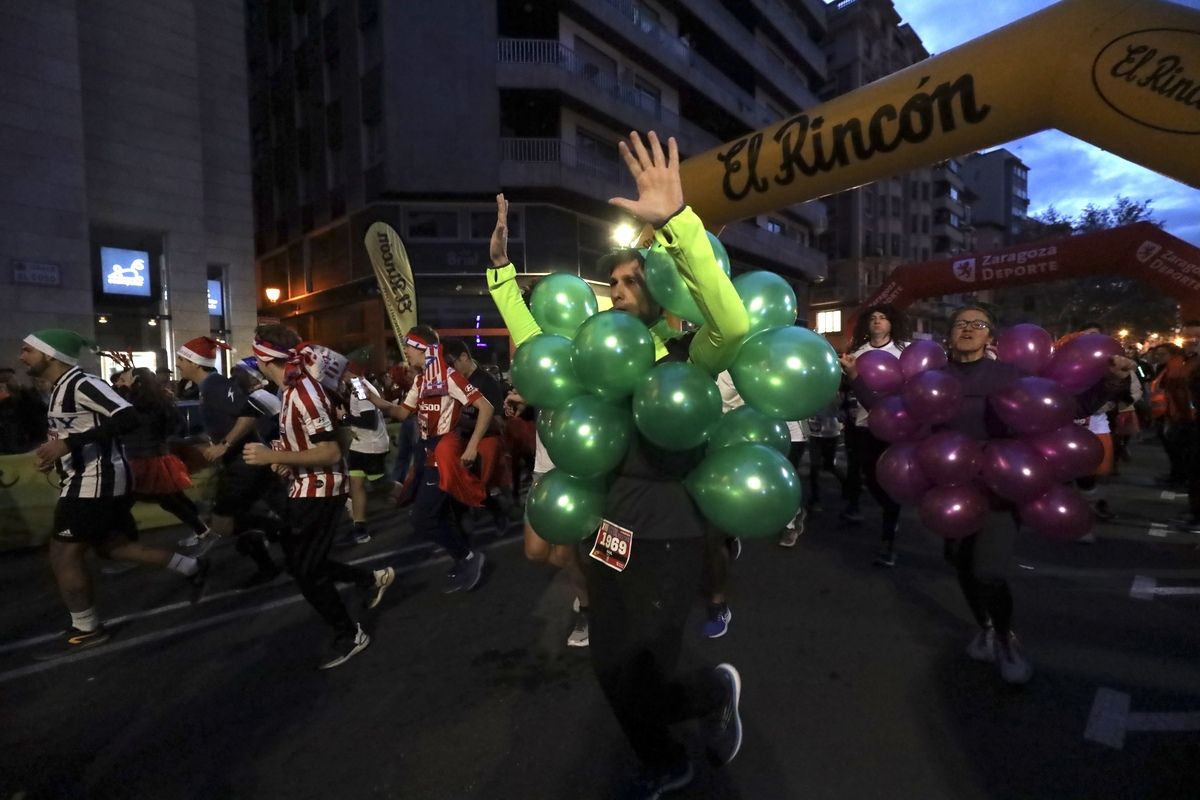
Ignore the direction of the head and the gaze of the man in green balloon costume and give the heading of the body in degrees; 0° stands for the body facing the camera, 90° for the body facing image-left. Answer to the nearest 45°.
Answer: approximately 45°

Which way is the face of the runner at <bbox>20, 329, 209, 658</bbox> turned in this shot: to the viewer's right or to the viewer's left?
to the viewer's left

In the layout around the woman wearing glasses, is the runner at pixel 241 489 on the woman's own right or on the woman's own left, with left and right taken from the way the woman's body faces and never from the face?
on the woman's own right

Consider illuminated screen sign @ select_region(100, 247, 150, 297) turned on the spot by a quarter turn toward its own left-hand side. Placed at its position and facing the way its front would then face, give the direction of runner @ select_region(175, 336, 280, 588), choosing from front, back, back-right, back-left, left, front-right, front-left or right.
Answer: right

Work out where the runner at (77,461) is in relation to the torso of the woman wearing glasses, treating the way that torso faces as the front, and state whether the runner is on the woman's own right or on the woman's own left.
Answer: on the woman's own right

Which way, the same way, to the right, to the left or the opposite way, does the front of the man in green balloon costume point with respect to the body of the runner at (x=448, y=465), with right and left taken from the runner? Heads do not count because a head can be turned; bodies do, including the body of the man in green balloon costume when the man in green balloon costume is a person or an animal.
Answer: the same way

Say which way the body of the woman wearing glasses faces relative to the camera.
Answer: toward the camera

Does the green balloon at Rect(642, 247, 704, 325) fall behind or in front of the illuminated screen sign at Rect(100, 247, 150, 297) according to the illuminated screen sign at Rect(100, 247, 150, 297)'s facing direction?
in front

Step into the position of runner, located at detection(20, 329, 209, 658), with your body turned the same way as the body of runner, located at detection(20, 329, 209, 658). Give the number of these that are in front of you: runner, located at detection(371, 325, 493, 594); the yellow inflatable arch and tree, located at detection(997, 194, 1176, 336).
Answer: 0

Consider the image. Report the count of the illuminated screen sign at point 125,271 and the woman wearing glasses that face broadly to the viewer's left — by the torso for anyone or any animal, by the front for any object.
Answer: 0

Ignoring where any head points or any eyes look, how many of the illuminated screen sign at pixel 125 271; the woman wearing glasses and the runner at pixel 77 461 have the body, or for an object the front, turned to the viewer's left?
1

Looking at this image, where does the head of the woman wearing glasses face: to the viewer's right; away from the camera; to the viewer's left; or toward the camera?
toward the camera

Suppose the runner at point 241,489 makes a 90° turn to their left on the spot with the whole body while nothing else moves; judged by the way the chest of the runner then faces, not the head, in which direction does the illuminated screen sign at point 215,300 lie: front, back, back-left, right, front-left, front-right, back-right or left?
back

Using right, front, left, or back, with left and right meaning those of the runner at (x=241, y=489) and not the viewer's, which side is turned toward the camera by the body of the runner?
left
